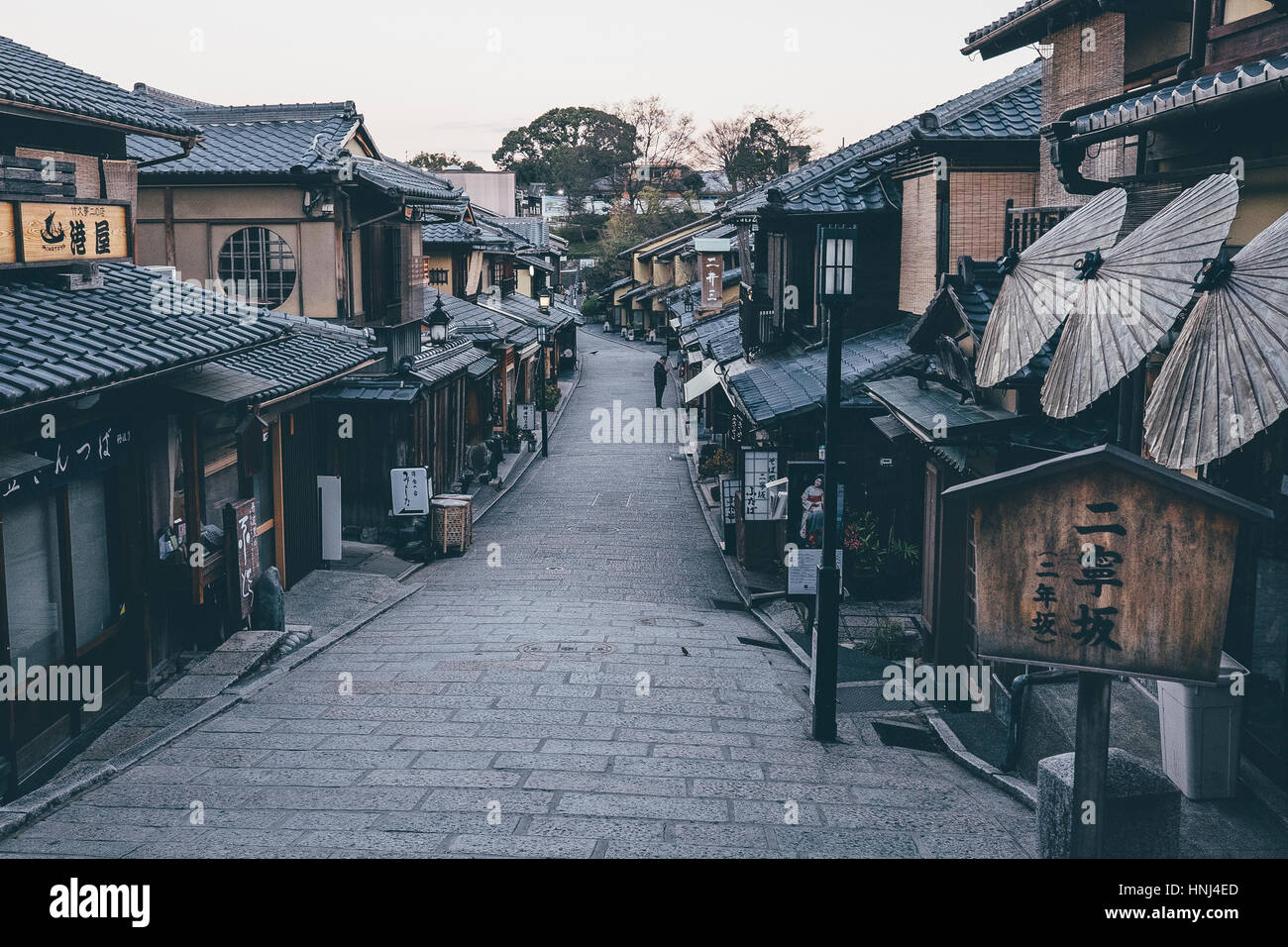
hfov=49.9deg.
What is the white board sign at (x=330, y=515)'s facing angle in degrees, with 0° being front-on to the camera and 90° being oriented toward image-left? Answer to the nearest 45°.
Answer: approximately 0°

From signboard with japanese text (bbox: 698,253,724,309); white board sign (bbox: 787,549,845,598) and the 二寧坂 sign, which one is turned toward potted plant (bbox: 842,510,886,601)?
the signboard with japanese text

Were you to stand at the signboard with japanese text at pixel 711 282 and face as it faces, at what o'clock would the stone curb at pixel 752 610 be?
The stone curb is roughly at 12 o'clock from the signboard with japanese text.

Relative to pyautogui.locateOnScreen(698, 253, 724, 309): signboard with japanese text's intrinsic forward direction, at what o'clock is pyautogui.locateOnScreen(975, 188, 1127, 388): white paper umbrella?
The white paper umbrella is roughly at 12 o'clock from the signboard with japanese text.

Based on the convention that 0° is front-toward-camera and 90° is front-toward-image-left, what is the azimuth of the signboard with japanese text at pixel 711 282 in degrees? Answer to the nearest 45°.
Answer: approximately 0°

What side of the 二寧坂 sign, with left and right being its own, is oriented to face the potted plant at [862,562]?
back

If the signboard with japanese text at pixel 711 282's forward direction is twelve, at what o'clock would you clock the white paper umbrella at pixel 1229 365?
The white paper umbrella is roughly at 12 o'clock from the signboard with japanese text.
